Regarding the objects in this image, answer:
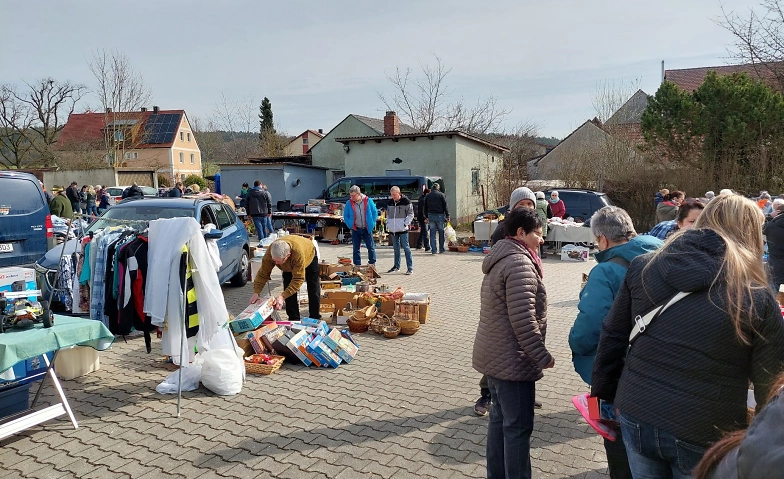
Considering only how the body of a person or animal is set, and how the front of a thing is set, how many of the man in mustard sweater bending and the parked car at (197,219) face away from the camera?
0

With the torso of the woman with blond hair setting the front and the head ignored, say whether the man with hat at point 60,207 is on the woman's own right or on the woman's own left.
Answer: on the woman's own left

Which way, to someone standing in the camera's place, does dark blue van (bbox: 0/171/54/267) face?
facing away from the viewer

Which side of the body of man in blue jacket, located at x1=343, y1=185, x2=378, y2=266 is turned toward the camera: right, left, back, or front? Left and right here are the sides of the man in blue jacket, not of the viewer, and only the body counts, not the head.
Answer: front

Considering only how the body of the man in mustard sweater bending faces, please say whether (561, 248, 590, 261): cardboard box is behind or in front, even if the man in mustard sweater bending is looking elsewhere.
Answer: behind

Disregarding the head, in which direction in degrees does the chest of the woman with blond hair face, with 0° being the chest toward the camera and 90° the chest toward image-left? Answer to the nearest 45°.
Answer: approximately 180°

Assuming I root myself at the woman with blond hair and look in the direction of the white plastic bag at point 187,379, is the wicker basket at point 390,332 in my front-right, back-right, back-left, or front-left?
front-right

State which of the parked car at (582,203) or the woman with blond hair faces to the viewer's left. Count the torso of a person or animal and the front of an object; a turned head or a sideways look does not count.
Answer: the parked car

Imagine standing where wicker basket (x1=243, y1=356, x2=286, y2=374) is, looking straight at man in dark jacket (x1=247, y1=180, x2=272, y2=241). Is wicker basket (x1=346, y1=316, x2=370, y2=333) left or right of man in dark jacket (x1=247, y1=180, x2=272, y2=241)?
right

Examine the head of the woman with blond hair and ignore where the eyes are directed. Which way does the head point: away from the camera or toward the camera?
away from the camera

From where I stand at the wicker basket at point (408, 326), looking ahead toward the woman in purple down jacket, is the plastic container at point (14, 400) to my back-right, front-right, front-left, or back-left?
front-right
